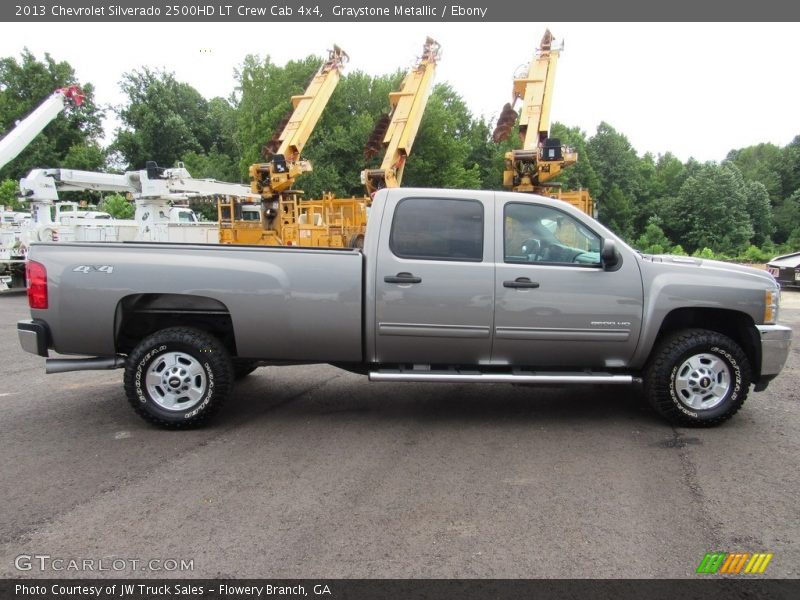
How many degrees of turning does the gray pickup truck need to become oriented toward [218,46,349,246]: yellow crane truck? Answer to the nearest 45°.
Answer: approximately 90° to its left

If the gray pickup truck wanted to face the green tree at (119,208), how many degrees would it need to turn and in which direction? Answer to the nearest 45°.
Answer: approximately 135° to its left

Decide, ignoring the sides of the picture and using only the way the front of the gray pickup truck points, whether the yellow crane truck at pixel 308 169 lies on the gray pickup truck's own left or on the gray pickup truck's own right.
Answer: on the gray pickup truck's own left

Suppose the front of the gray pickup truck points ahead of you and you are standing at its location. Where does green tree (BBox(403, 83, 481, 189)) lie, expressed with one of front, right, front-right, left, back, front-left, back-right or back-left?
left

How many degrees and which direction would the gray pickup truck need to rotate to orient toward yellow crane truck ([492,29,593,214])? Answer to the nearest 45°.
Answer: approximately 90° to its left

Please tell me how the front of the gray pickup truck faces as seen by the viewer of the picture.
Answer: facing to the right of the viewer

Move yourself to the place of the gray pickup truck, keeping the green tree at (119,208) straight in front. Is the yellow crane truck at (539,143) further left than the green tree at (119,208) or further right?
right
